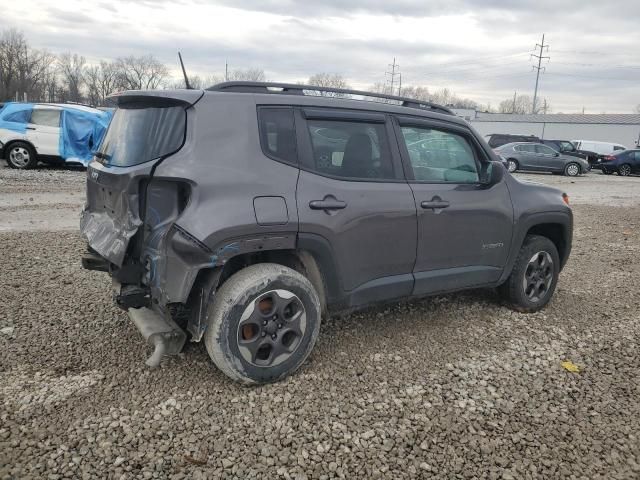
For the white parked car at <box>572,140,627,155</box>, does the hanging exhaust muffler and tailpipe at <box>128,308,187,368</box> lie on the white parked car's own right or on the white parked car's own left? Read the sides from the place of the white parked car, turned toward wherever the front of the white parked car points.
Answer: on the white parked car's own right

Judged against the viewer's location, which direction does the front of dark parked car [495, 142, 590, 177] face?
facing to the right of the viewer

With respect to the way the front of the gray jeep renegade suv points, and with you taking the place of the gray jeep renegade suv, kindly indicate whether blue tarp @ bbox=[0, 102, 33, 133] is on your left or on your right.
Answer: on your left

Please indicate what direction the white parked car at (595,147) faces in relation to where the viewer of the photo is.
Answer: facing to the right of the viewer

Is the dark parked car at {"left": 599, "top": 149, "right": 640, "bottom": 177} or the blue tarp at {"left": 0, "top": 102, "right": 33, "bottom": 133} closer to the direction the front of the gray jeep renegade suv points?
the dark parked car

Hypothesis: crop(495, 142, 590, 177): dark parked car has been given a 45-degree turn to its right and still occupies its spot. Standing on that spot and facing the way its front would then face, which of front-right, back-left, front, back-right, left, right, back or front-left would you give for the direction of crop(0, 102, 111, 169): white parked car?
right

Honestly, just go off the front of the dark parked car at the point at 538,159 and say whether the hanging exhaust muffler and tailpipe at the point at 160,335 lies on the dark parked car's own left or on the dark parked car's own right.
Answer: on the dark parked car's own right

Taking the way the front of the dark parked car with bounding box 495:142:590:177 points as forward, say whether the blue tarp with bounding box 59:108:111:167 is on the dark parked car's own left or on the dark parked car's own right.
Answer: on the dark parked car's own right

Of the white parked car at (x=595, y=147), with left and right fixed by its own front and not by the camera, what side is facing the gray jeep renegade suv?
right

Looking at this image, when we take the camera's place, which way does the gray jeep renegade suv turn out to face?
facing away from the viewer and to the right of the viewer

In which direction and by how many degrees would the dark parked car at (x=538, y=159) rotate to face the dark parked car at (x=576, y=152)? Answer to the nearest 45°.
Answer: approximately 90° to its left

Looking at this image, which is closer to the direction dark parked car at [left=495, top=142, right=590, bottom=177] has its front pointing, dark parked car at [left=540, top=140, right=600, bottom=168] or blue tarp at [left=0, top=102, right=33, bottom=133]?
the dark parked car
